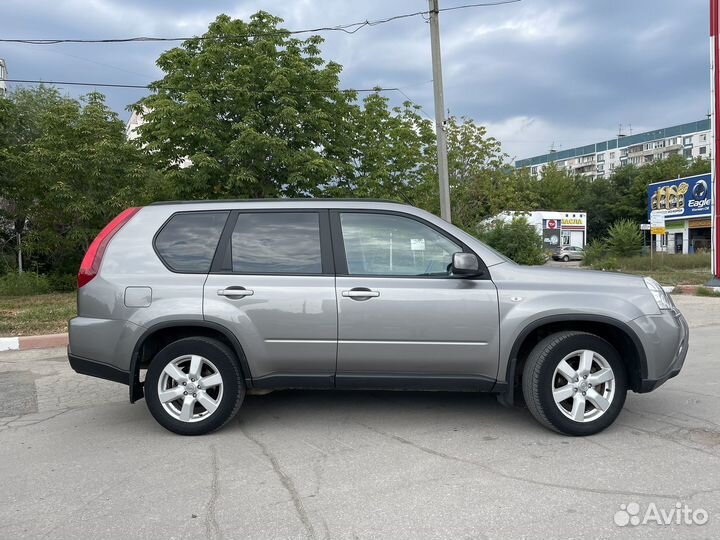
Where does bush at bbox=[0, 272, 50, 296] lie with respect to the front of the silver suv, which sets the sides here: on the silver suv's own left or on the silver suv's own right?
on the silver suv's own left

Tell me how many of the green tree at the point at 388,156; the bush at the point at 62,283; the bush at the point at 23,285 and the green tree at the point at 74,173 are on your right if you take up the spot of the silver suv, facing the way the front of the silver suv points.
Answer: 0

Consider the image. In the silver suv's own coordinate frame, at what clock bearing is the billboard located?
The billboard is roughly at 10 o'clock from the silver suv.

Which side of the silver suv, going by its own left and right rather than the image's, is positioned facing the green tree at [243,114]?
left

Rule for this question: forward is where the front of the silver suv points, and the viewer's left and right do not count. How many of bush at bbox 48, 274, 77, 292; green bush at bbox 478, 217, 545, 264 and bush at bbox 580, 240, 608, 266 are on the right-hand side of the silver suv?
0

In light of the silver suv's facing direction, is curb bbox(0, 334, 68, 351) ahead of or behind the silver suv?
behind

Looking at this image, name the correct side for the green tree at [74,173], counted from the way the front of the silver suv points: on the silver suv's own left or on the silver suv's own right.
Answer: on the silver suv's own left

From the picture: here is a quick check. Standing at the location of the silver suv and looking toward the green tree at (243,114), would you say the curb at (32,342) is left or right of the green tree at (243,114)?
left

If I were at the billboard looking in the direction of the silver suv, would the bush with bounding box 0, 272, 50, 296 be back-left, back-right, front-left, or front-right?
front-right

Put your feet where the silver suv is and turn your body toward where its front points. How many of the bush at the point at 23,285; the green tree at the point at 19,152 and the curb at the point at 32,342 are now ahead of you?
0

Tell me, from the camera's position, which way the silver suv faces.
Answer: facing to the right of the viewer

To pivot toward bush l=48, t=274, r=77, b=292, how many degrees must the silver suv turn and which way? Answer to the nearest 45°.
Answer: approximately 135° to its left

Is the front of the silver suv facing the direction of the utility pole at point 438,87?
no

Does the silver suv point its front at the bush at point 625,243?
no

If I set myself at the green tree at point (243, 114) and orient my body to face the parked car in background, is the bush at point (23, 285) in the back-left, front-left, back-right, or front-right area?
back-left
